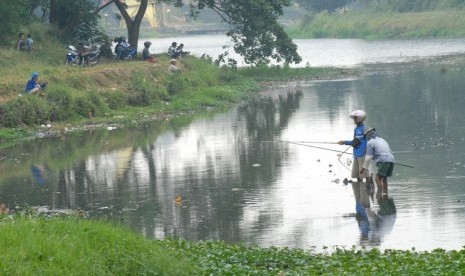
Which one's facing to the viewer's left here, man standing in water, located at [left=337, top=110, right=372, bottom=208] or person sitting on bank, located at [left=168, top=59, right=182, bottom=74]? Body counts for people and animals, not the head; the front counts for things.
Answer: the man standing in water

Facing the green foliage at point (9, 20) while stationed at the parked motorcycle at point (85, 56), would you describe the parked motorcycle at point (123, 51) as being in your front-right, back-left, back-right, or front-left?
back-right

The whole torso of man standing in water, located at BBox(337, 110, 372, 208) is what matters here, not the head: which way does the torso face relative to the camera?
to the viewer's left

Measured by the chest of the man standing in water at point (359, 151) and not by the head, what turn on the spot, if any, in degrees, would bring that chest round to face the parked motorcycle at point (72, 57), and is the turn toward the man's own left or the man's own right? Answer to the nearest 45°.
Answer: approximately 45° to the man's own right
